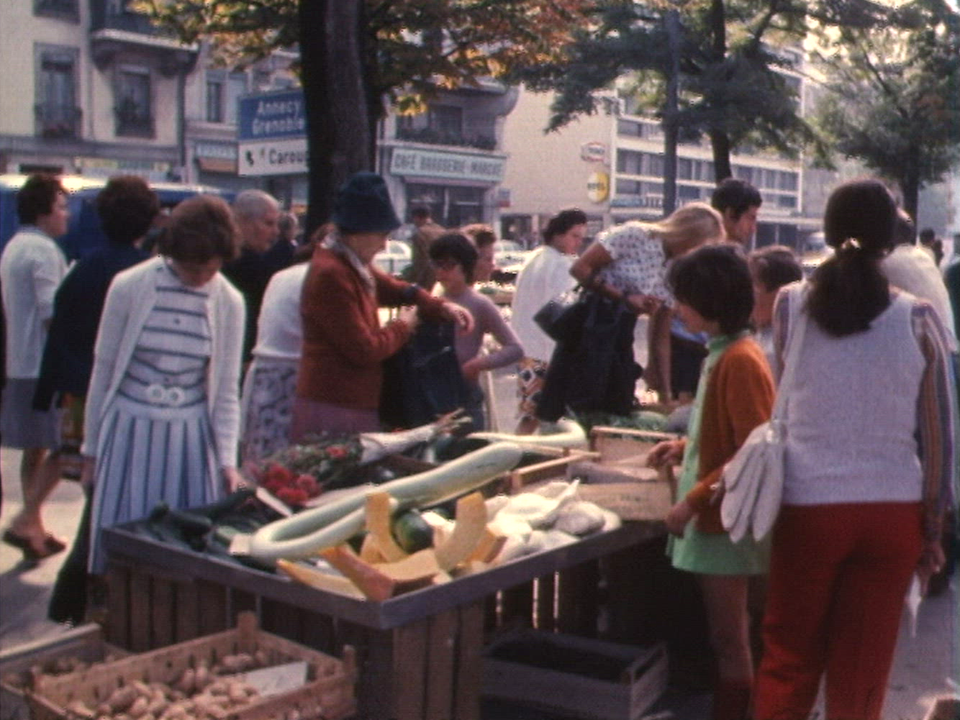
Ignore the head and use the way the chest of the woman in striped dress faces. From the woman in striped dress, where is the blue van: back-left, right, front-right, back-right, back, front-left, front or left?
back

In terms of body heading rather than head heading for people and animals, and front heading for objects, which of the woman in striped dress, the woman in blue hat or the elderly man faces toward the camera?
the woman in striped dress

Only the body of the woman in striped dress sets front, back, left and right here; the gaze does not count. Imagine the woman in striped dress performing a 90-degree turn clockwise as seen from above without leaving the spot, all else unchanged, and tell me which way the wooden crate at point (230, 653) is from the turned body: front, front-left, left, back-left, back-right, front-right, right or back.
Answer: left

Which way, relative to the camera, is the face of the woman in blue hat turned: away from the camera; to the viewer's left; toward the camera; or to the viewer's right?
to the viewer's right

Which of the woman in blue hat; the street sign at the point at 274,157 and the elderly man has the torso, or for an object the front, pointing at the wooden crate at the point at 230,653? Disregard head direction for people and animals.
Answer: the street sign

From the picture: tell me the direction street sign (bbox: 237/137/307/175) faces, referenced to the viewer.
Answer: facing the viewer

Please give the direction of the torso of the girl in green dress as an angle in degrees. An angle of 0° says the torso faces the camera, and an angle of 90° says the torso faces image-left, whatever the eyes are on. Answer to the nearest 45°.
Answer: approximately 90°

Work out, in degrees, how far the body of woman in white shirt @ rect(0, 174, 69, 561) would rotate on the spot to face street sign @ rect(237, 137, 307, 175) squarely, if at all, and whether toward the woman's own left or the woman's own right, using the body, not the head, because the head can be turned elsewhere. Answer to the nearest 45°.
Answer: approximately 45° to the woman's own left

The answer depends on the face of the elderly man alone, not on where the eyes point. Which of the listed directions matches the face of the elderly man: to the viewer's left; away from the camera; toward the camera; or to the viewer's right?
to the viewer's right

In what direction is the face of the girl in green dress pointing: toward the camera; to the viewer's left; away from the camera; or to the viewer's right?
to the viewer's left

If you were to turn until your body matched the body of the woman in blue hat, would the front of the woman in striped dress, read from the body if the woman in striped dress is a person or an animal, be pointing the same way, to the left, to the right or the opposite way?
to the right

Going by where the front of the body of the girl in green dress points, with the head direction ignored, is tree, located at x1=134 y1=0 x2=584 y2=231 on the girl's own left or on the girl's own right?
on the girl's own right

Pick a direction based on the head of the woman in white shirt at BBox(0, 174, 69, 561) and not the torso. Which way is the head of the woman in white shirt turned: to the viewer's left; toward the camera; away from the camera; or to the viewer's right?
to the viewer's right

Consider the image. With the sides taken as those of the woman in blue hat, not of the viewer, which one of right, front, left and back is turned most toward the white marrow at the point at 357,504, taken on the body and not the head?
right

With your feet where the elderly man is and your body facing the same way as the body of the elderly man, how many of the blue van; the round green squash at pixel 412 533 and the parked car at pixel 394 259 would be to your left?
2
